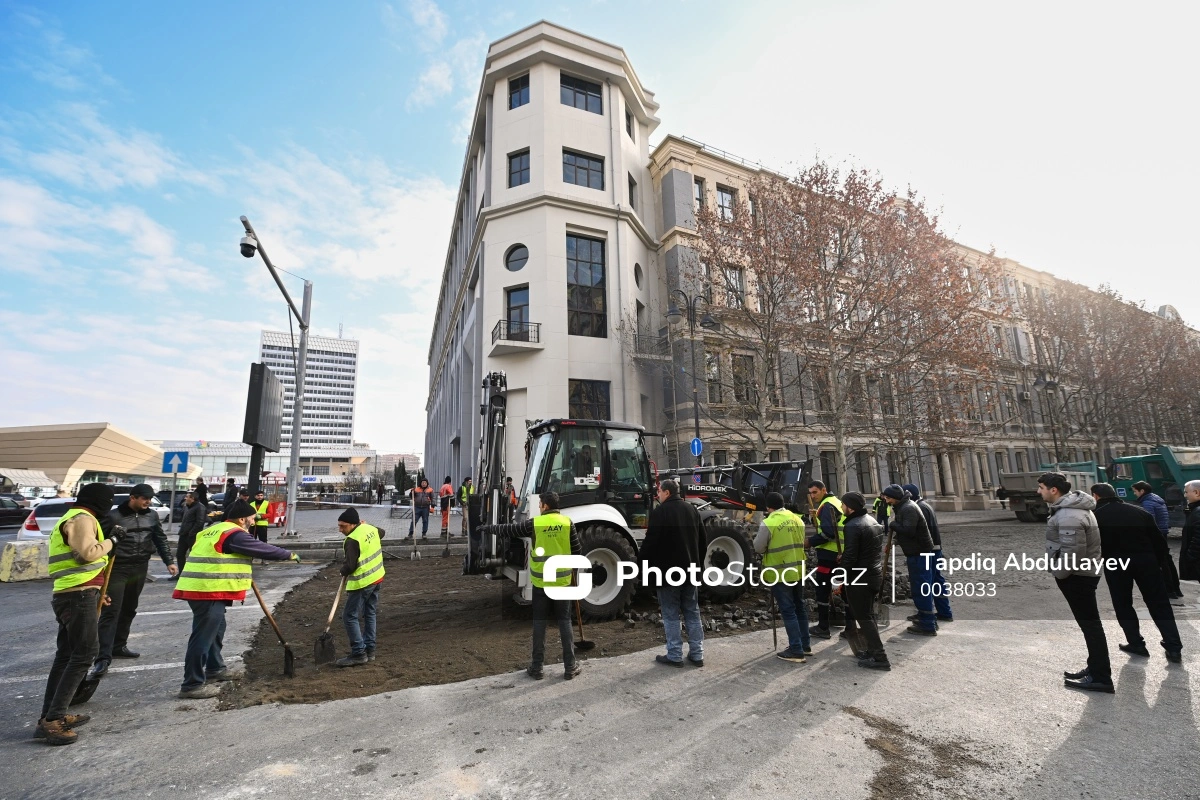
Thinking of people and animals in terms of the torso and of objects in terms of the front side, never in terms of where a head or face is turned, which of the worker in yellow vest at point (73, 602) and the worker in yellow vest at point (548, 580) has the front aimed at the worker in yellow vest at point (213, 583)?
the worker in yellow vest at point (73, 602)

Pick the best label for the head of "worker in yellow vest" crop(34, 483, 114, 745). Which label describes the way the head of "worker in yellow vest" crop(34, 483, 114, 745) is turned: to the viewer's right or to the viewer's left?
to the viewer's right

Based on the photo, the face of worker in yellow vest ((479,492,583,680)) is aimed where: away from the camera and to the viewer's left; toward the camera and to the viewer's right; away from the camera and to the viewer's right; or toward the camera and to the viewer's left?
away from the camera and to the viewer's left

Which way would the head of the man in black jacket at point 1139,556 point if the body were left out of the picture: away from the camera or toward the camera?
away from the camera

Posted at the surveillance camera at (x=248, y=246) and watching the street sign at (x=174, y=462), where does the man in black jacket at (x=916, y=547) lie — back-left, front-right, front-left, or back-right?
back-right

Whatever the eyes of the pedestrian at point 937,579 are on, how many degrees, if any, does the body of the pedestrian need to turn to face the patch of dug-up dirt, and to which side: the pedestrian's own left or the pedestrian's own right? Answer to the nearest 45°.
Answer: approximately 45° to the pedestrian's own left

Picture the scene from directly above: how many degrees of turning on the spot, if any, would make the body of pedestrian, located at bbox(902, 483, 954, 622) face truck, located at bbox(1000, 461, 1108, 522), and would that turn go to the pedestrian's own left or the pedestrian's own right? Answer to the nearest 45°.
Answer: approximately 90° to the pedestrian's own right

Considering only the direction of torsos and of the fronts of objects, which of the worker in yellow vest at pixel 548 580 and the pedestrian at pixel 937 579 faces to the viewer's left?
the pedestrian

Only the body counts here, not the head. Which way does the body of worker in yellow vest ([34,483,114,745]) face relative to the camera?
to the viewer's right

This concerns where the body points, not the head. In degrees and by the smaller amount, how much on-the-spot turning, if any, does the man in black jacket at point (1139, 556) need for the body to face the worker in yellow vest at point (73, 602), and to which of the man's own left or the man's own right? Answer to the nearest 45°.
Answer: approximately 90° to the man's own left

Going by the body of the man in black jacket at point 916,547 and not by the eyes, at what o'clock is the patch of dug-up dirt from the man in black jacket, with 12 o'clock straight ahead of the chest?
The patch of dug-up dirt is roughly at 11 o'clock from the man in black jacket.
